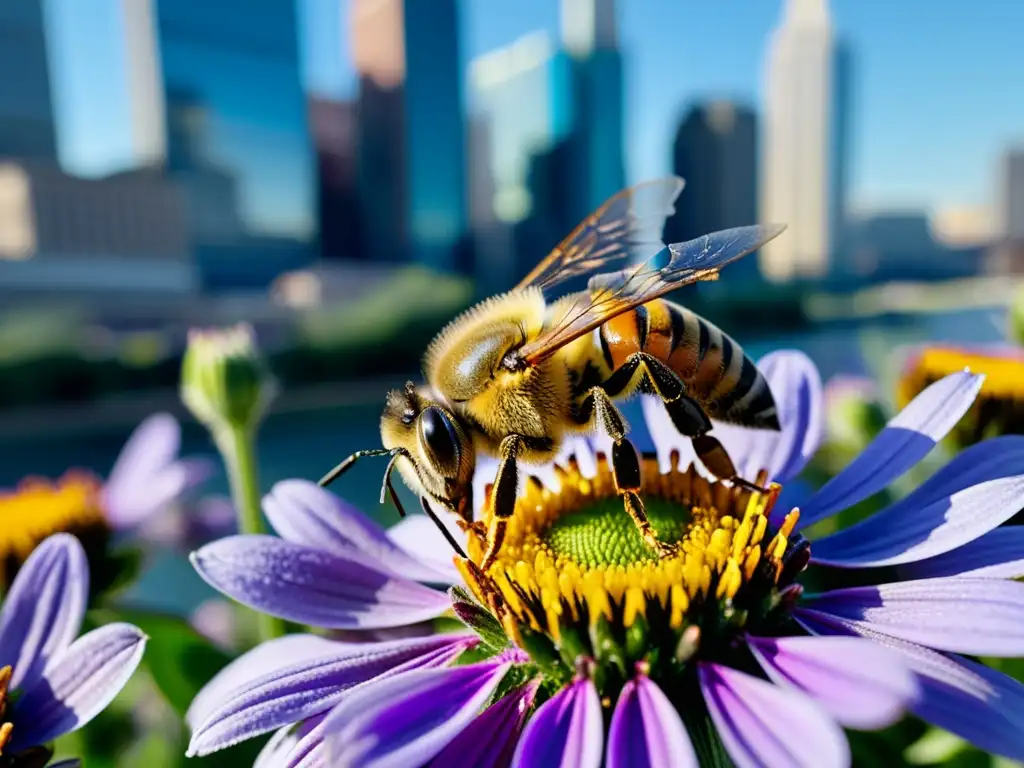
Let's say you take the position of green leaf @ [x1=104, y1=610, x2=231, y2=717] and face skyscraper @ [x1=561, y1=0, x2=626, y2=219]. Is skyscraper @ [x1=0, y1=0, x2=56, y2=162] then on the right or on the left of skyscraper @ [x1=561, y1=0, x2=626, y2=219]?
left

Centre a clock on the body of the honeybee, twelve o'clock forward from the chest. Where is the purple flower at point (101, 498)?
The purple flower is roughly at 1 o'clock from the honeybee.

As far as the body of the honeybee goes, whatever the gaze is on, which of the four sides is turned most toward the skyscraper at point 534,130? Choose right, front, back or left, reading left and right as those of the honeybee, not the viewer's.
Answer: right

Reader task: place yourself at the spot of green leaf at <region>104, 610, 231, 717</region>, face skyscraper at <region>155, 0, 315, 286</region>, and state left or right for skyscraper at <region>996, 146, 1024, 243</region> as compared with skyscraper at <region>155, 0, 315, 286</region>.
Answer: right

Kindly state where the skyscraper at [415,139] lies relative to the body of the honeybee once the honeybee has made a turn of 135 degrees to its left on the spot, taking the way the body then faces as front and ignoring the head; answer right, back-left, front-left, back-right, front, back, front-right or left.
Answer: back-left

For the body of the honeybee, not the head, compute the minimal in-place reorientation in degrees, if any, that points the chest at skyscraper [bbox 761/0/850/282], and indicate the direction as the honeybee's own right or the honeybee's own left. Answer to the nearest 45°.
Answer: approximately 90° to the honeybee's own right

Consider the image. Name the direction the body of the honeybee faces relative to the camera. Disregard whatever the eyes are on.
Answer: to the viewer's left

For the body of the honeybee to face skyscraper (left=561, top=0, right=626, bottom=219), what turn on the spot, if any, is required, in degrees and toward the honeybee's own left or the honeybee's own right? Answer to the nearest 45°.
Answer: approximately 90° to the honeybee's own right

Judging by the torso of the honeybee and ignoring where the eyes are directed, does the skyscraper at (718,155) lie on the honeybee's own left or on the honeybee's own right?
on the honeybee's own right
